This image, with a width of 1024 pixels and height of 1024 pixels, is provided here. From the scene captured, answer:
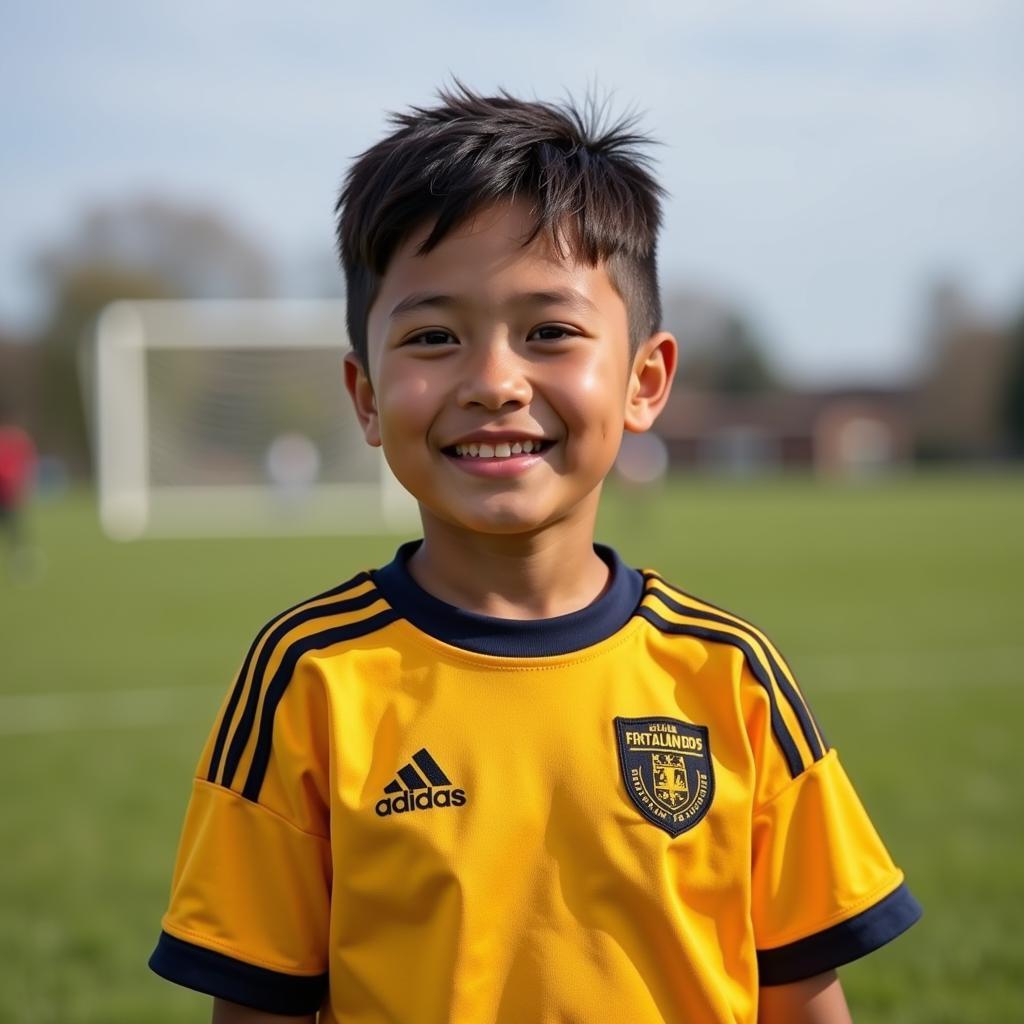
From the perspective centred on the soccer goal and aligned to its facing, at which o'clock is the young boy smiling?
The young boy smiling is roughly at 12 o'clock from the soccer goal.

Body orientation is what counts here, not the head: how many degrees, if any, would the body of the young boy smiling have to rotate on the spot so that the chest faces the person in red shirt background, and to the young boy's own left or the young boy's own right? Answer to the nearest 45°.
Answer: approximately 135° to the young boy's own right

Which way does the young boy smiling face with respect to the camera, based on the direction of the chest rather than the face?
toward the camera

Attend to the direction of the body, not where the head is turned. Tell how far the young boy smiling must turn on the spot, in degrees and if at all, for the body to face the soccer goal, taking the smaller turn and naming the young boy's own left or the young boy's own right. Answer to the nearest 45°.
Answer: approximately 180°

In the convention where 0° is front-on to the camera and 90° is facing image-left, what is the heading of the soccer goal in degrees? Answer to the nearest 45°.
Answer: approximately 0°

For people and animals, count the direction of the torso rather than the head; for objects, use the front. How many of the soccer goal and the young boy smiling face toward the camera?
2
